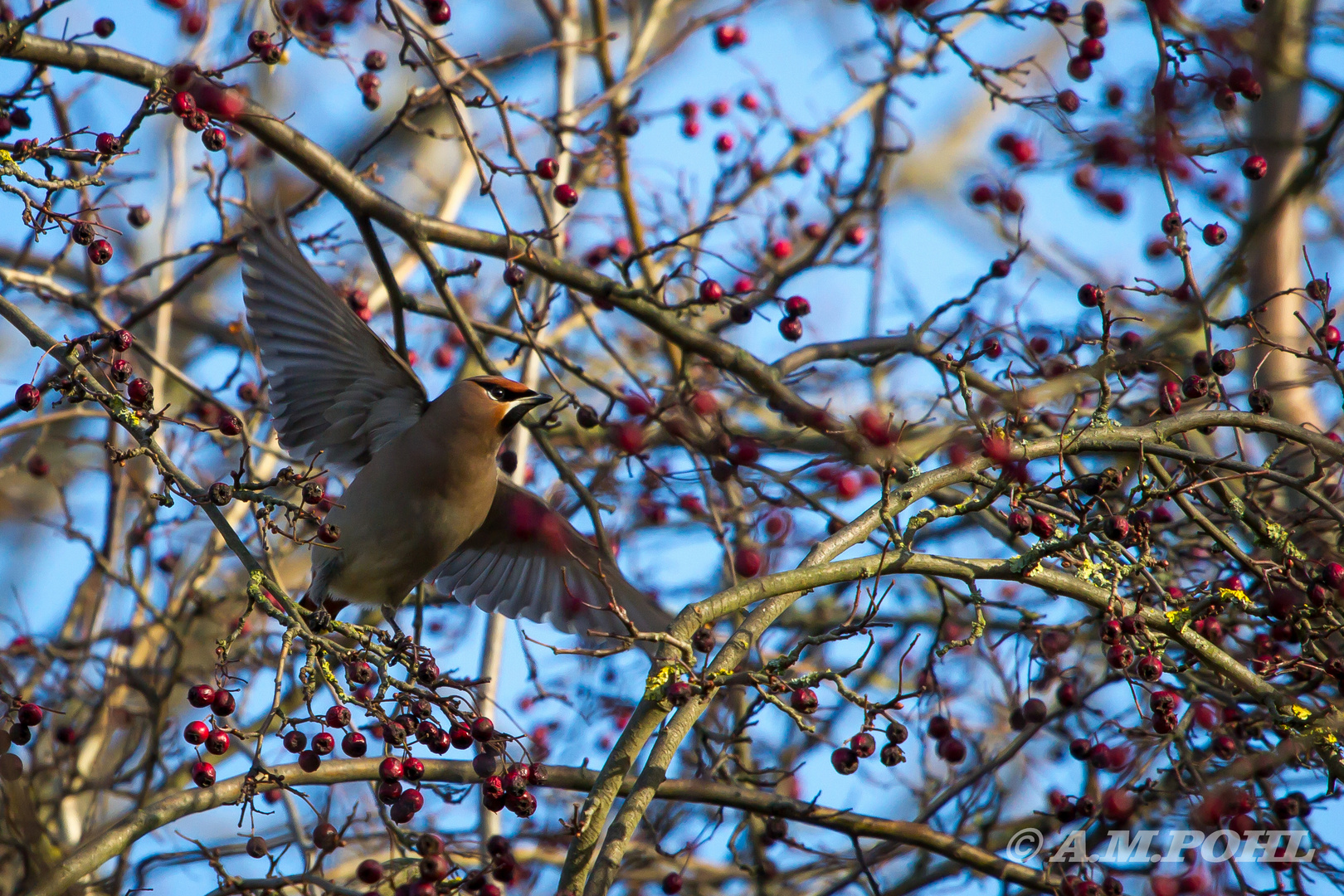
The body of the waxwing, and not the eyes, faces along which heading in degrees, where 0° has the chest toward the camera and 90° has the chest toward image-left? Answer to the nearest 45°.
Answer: approximately 315°
